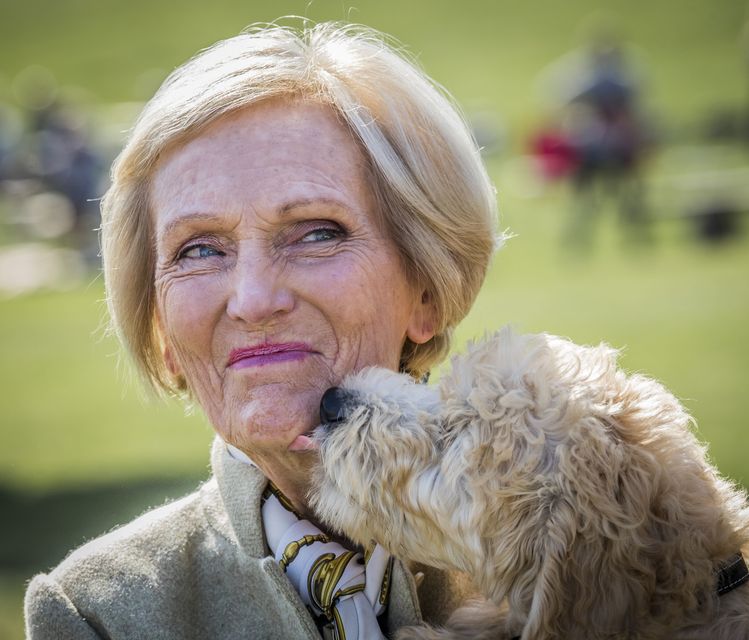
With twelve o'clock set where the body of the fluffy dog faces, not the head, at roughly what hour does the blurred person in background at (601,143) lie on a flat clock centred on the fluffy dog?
The blurred person in background is roughly at 3 o'clock from the fluffy dog.

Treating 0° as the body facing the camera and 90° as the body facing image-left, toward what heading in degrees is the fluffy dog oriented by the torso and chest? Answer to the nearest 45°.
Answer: approximately 90°
